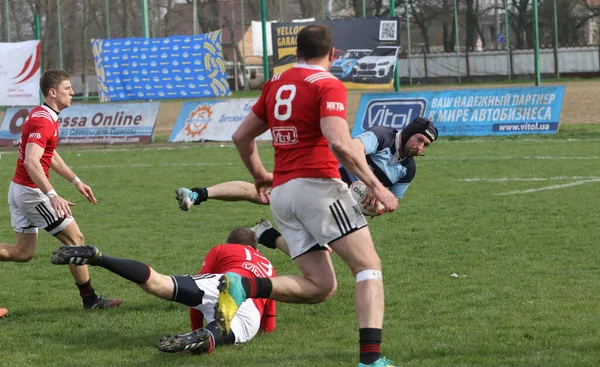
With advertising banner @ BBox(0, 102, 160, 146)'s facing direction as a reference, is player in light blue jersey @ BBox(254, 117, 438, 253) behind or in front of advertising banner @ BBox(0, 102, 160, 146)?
in front

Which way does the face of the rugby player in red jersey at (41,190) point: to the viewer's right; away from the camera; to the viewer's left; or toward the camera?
to the viewer's right

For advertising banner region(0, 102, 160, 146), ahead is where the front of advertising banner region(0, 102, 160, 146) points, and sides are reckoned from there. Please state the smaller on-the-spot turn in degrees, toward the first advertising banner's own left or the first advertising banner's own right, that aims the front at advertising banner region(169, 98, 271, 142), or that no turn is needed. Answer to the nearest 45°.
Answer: approximately 45° to the first advertising banner's own left

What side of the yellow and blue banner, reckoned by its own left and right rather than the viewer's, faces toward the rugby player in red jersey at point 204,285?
front

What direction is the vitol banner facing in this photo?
toward the camera

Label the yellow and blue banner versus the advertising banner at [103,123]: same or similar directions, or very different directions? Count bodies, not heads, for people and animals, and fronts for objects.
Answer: same or similar directions

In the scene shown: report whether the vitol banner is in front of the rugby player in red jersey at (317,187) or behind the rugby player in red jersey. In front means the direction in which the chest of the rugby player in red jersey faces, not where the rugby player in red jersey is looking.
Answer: in front

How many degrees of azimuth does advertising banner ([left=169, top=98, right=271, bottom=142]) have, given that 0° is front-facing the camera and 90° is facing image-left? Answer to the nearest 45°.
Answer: approximately 0°

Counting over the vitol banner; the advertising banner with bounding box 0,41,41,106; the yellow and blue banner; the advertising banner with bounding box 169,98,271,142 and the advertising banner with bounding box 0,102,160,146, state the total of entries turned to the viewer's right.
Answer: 0

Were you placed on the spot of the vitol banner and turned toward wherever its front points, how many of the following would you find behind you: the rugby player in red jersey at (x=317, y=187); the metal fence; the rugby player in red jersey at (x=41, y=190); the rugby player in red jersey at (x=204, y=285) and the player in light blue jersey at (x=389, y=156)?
1

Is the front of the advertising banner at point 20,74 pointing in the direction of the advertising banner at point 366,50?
no

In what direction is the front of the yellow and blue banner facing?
toward the camera

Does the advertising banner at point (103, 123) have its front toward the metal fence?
no

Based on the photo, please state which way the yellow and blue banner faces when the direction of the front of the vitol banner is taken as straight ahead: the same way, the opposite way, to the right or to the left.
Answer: the same way

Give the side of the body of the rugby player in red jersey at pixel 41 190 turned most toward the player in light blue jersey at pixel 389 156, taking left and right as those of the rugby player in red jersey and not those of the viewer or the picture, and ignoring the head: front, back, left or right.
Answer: front
